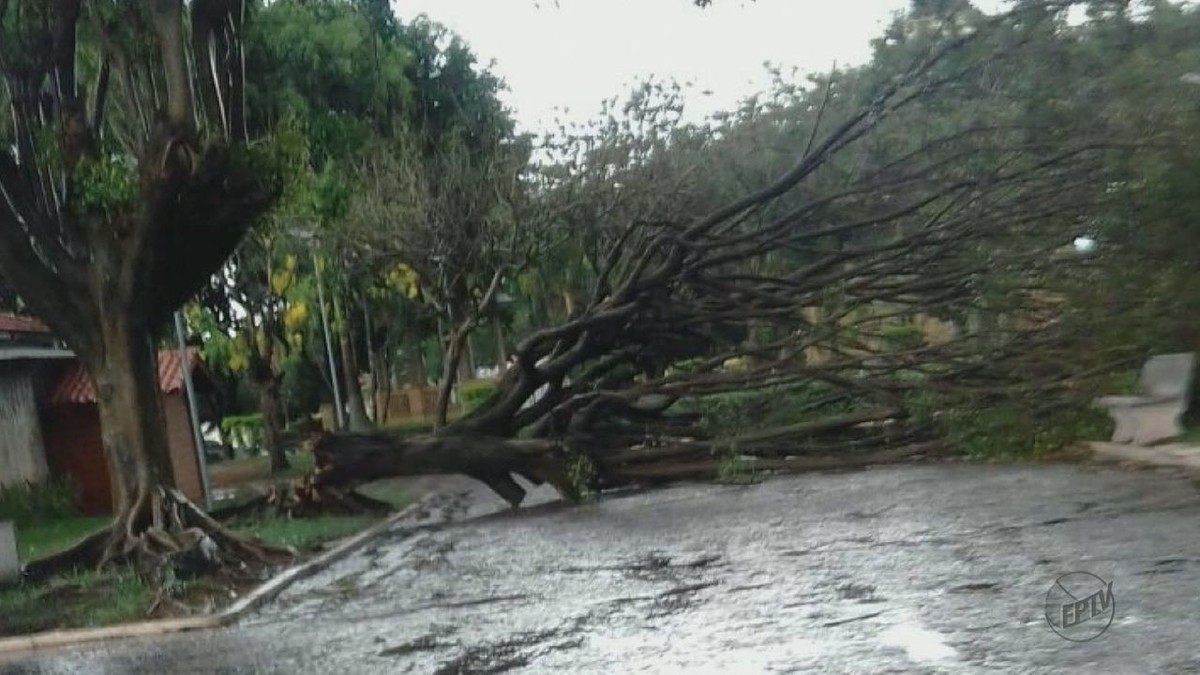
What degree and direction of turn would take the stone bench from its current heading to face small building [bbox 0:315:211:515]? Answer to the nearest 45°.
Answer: approximately 45° to its right

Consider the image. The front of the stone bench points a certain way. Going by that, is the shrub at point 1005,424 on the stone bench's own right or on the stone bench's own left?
on the stone bench's own right

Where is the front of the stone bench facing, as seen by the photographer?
facing the viewer and to the left of the viewer

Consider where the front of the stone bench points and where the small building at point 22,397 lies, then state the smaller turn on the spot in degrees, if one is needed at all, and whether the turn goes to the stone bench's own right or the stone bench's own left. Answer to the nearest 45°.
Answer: approximately 45° to the stone bench's own right

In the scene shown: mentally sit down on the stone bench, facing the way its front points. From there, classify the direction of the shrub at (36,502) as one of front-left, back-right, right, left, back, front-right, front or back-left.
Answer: front-right

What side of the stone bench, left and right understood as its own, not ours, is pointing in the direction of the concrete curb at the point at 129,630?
front

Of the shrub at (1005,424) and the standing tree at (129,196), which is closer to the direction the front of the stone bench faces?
the standing tree

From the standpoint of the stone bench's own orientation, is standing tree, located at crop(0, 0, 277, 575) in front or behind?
in front
